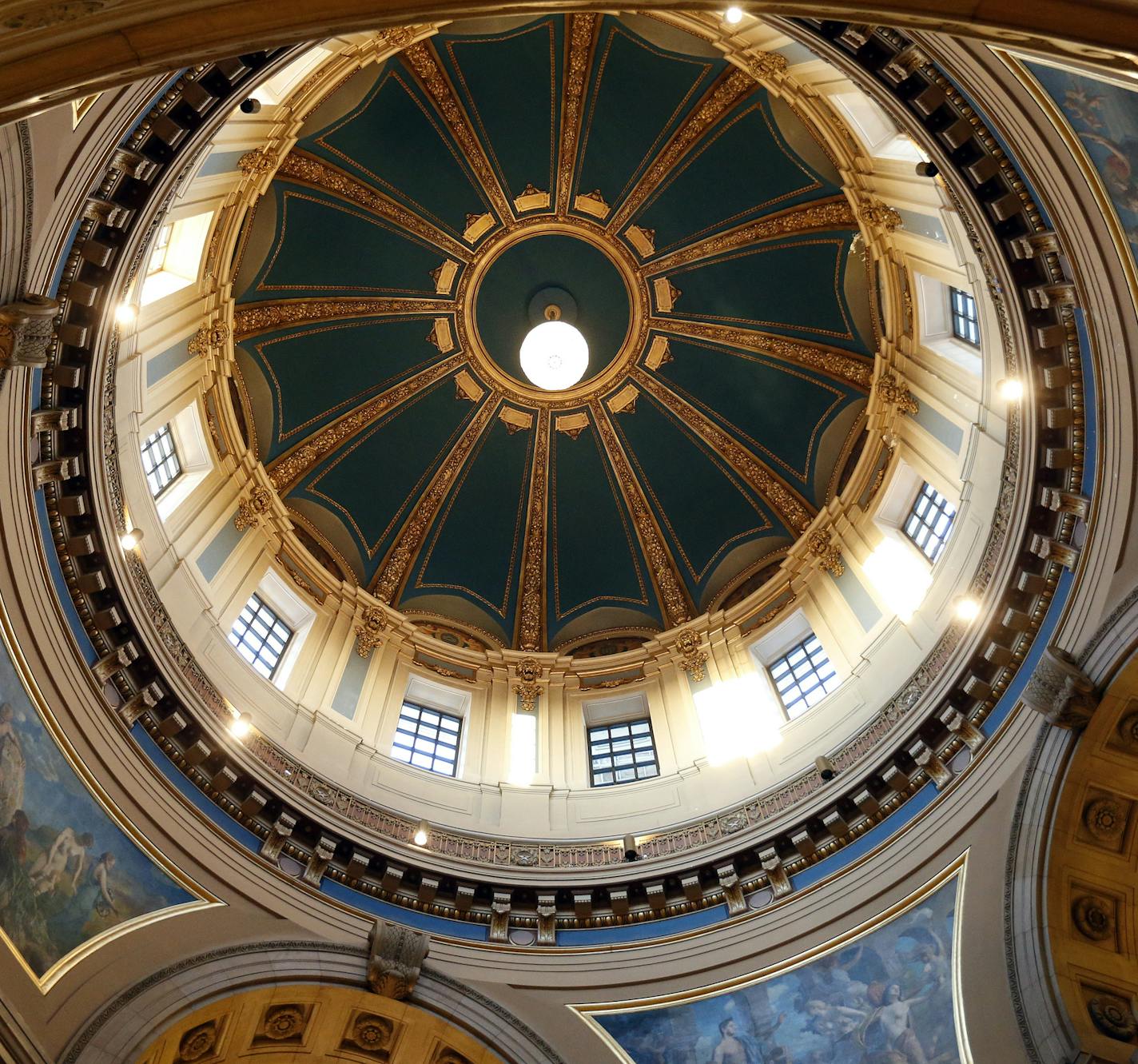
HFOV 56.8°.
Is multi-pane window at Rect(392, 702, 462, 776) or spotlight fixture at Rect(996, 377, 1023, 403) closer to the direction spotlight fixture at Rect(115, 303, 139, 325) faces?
the spotlight fixture
